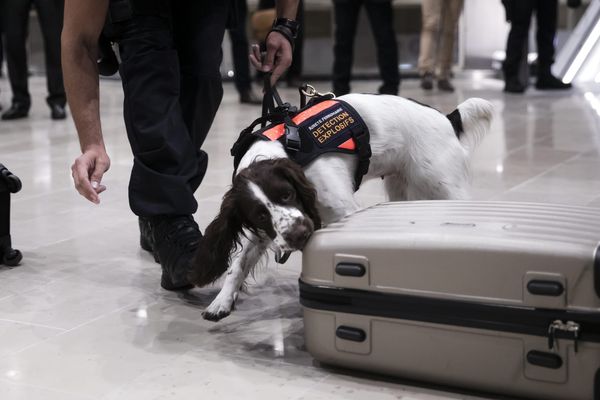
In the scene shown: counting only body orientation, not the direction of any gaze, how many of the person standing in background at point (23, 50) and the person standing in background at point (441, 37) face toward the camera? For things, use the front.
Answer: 2

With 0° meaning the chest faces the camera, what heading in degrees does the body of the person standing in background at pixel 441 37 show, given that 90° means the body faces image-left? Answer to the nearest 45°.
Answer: approximately 0°

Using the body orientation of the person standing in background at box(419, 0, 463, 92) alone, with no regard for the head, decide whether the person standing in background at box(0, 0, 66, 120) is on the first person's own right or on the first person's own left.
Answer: on the first person's own right

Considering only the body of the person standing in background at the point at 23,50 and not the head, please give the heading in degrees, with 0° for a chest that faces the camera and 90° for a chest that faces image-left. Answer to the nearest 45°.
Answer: approximately 0°

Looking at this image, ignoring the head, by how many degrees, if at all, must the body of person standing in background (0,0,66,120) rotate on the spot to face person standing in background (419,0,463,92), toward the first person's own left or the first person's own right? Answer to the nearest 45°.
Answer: approximately 90° to the first person's own left

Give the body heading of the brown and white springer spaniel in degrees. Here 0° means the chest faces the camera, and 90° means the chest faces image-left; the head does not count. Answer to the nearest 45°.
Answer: approximately 45°

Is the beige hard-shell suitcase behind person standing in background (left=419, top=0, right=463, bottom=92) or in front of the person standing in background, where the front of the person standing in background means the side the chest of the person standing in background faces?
in front

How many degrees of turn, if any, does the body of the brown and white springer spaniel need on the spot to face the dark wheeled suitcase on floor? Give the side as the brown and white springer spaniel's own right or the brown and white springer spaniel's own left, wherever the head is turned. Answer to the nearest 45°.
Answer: approximately 90° to the brown and white springer spaniel's own right

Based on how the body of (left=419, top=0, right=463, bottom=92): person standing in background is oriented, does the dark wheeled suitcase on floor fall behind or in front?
in front

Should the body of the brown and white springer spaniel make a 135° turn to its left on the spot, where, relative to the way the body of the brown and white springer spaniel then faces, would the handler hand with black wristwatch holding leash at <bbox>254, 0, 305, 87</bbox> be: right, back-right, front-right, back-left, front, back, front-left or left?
back
